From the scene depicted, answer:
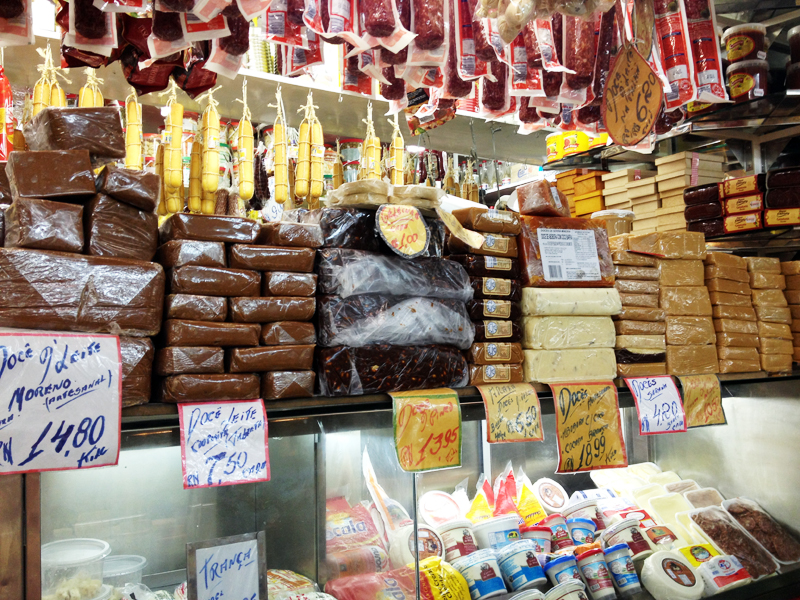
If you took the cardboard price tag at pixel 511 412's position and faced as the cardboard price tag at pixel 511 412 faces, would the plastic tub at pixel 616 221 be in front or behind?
behind

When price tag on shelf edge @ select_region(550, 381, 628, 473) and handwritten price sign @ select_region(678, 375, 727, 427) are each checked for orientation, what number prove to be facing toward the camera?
2

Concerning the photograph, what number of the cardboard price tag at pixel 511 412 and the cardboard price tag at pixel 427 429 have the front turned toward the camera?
2

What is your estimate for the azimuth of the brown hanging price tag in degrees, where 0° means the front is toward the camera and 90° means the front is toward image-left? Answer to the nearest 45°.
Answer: approximately 0°
